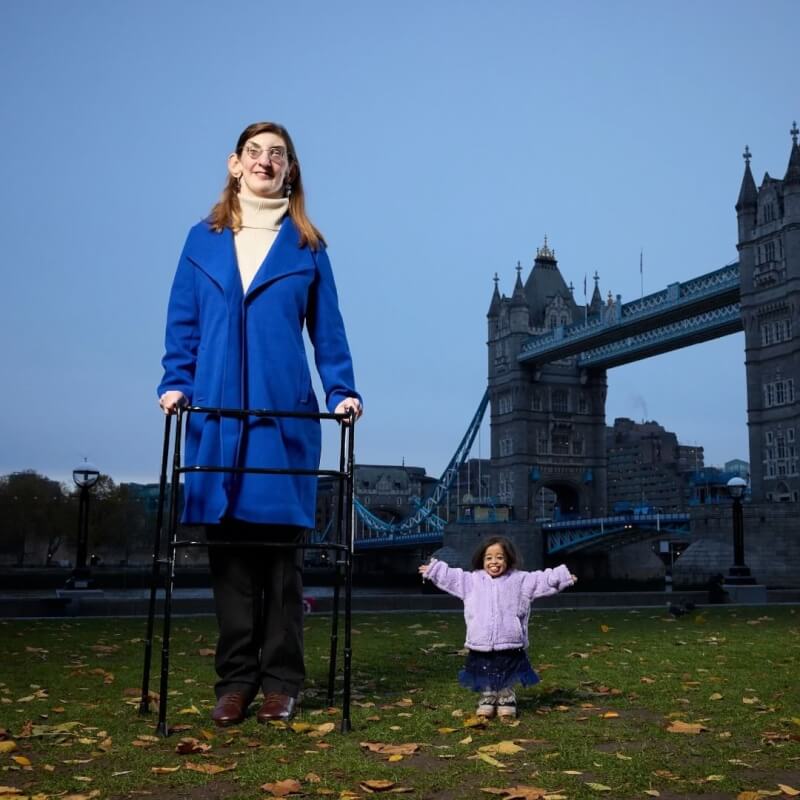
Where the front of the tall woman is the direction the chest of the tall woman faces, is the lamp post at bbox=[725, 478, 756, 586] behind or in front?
behind

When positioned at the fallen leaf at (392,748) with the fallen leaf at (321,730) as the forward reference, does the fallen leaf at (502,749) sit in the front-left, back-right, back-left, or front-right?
back-right

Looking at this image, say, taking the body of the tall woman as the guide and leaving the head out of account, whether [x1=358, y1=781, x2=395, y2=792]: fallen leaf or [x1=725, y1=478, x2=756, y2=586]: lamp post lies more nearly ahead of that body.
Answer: the fallen leaf

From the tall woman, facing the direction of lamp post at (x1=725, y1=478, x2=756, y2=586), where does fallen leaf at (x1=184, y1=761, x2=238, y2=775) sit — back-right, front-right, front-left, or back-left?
back-right

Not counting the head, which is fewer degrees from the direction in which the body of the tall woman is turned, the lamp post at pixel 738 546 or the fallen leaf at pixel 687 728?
the fallen leaf

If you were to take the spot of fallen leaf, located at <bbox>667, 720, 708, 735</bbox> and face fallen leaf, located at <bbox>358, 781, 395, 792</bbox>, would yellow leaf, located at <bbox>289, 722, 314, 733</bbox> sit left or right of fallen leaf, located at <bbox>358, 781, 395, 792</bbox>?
right

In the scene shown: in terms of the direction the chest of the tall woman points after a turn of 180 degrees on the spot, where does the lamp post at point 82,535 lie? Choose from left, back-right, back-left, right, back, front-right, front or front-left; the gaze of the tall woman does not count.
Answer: front

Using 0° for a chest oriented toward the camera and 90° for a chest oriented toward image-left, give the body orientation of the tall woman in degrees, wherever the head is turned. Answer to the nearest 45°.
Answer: approximately 0°
